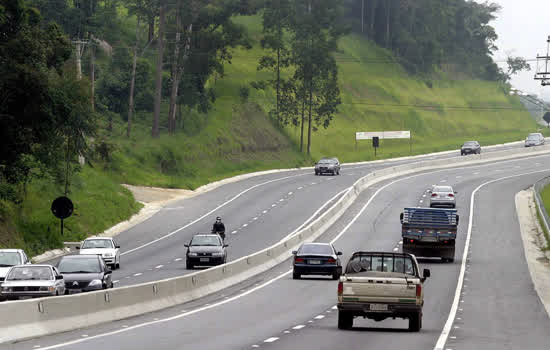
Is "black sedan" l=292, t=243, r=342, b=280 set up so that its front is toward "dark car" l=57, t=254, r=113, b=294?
no

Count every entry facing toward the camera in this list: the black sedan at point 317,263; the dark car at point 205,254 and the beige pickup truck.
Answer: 1

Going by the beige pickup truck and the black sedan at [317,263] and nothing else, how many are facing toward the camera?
0

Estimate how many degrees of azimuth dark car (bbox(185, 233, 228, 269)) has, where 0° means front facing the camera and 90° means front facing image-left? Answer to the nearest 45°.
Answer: approximately 0°

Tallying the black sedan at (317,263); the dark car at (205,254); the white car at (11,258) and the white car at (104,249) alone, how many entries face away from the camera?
1

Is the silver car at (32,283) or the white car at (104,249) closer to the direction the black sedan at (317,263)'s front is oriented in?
the white car

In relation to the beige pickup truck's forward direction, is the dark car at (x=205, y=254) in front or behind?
in front

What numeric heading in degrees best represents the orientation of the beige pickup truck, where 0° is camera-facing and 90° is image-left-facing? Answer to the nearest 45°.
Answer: approximately 180°

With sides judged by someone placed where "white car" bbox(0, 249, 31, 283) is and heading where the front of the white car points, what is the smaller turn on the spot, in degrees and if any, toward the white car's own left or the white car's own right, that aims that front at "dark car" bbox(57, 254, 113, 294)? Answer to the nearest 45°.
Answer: approximately 90° to the white car's own left

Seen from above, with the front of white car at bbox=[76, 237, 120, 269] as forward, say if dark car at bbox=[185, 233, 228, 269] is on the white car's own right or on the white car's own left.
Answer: on the white car's own left

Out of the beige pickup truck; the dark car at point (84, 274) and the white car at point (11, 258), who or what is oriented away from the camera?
the beige pickup truck

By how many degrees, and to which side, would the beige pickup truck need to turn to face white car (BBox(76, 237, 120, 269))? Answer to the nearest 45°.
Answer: approximately 45° to its left

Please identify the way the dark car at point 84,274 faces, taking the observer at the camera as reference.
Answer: facing the viewer and to the left of the viewer

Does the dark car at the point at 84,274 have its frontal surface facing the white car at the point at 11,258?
no

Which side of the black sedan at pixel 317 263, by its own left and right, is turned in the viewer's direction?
back

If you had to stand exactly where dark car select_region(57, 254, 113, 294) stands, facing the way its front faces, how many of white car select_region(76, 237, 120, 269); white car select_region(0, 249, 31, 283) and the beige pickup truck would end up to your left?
1

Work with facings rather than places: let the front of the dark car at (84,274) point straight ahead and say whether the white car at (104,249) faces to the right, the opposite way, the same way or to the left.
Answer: the same way

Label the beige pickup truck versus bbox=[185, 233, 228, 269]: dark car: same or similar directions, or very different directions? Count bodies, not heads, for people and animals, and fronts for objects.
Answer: very different directions
